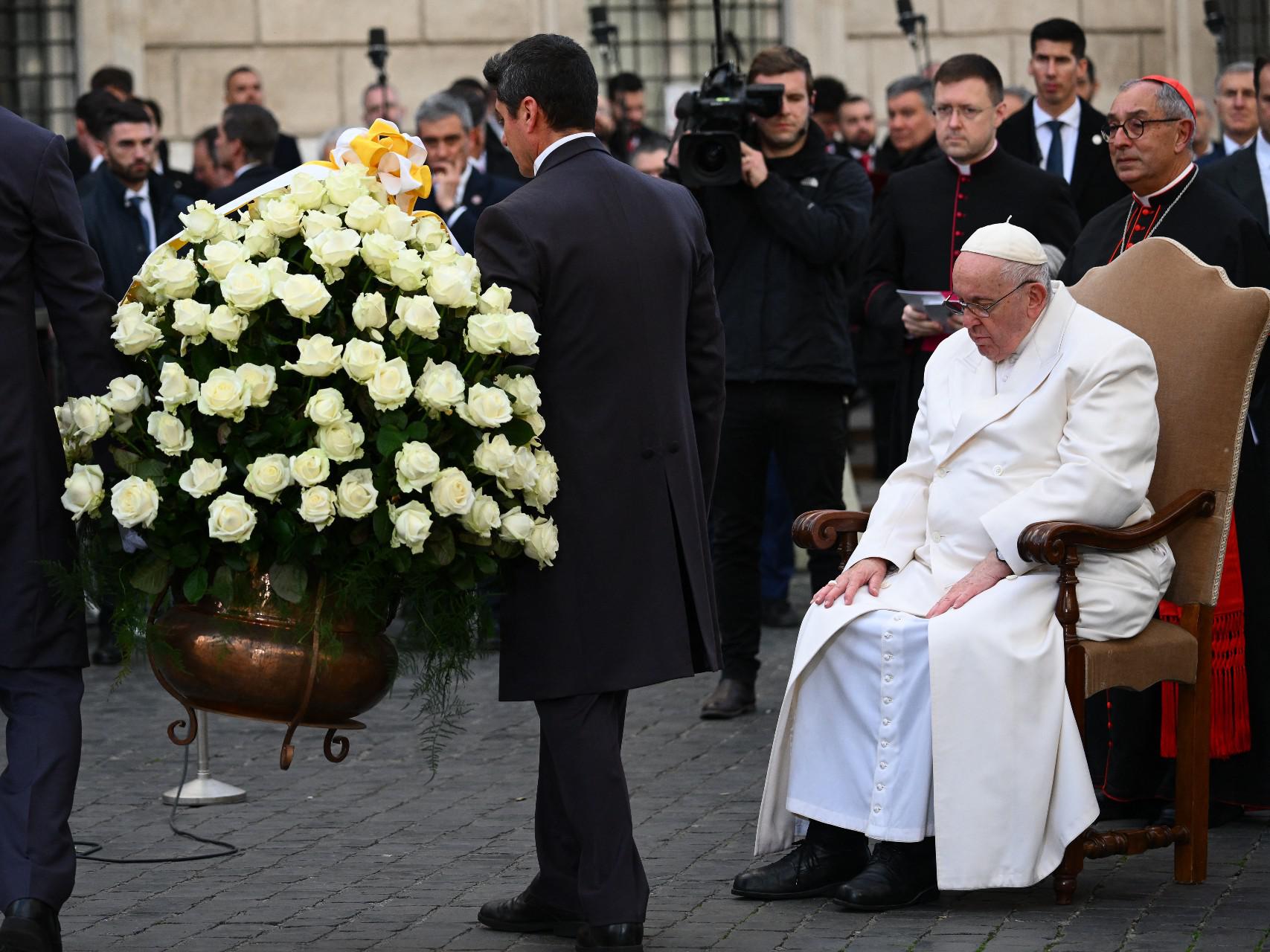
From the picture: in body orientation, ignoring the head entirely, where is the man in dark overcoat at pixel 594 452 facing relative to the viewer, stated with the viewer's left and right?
facing away from the viewer and to the left of the viewer

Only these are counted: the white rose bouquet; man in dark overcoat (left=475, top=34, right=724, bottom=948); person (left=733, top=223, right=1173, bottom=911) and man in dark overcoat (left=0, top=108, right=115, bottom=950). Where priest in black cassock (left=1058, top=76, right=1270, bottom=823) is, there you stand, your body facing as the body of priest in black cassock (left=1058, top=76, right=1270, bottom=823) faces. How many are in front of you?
4

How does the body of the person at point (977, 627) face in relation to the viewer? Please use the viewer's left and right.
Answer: facing the viewer and to the left of the viewer

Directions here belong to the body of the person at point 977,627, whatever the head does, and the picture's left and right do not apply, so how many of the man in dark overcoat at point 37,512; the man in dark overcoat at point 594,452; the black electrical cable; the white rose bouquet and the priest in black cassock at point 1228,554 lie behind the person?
1

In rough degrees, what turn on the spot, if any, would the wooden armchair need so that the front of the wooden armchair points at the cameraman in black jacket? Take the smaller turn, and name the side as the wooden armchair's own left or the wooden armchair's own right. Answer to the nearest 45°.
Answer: approximately 90° to the wooden armchair's own right

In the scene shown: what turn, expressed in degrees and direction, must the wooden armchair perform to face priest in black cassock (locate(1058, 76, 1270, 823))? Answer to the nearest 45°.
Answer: approximately 135° to its right

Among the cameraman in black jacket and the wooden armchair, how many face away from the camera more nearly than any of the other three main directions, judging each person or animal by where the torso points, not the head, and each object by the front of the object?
0

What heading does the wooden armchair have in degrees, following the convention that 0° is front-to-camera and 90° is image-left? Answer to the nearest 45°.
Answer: approximately 45°

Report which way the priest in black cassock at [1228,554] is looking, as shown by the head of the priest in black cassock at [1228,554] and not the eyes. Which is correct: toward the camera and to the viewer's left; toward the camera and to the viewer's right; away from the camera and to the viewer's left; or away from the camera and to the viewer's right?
toward the camera and to the viewer's left

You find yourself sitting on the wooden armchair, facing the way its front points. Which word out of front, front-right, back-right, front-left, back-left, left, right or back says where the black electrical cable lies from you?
front-right

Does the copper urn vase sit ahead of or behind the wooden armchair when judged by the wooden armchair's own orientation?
ahead
